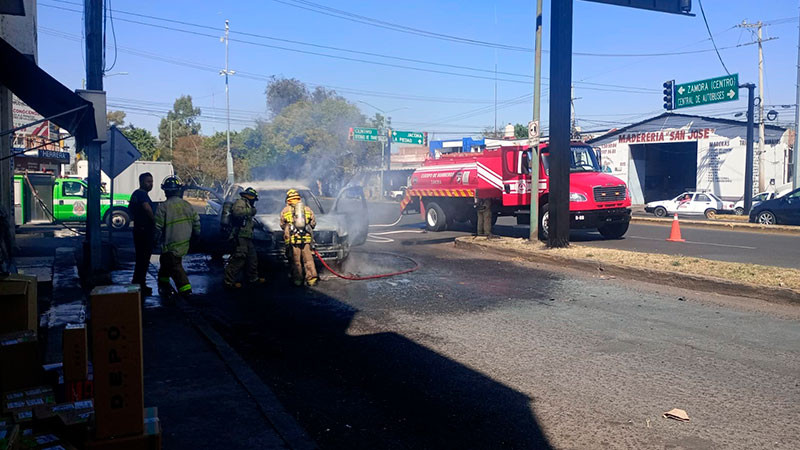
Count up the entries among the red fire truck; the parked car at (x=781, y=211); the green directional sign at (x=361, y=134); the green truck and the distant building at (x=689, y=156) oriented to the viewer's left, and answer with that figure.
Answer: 1

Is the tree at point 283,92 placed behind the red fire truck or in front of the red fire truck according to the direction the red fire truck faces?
behind

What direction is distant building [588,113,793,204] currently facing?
toward the camera

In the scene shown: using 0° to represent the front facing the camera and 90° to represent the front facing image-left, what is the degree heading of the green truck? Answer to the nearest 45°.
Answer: approximately 270°

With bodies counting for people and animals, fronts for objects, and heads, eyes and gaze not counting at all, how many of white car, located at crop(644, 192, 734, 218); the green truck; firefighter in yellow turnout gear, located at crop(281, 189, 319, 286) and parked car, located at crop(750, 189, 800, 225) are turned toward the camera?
0

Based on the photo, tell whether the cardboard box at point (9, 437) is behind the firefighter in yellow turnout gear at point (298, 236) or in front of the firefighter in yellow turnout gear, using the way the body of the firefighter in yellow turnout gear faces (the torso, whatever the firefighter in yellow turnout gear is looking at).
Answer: behind

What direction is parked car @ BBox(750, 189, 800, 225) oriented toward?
to the viewer's left

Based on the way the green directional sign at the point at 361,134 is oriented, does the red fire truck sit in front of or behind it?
in front

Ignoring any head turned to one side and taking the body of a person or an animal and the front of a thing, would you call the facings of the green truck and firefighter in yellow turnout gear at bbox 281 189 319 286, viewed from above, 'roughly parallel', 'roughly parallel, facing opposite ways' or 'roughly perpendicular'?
roughly perpendicular

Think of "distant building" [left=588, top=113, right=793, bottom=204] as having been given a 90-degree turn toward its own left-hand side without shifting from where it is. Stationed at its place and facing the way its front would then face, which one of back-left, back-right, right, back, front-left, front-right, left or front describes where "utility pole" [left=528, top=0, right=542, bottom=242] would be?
right

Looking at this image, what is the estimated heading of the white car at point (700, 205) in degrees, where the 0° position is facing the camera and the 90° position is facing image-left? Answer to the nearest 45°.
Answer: approximately 90°

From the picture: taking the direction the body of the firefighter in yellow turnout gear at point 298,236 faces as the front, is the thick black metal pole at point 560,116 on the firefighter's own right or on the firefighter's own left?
on the firefighter's own right

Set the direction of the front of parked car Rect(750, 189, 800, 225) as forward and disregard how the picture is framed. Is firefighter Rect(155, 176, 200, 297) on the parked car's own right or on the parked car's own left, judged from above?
on the parked car's own left

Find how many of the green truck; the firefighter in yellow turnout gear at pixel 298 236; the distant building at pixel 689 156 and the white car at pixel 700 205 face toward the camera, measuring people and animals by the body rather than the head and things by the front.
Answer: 1

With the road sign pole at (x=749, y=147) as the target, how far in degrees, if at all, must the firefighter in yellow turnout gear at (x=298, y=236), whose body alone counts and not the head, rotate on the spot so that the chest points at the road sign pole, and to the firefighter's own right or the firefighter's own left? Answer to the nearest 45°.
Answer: approximately 45° to the firefighter's own right

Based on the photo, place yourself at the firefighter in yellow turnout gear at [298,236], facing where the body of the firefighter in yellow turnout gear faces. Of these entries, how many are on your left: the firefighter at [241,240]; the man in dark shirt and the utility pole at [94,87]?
3
